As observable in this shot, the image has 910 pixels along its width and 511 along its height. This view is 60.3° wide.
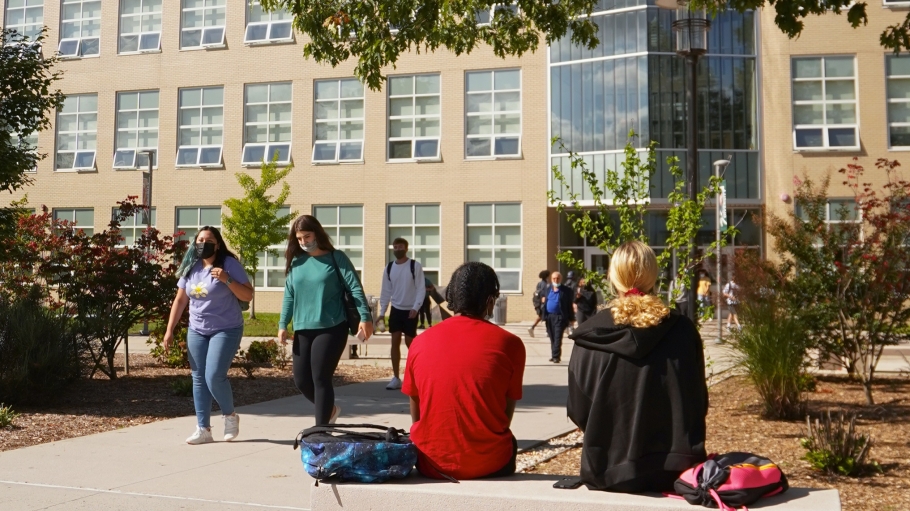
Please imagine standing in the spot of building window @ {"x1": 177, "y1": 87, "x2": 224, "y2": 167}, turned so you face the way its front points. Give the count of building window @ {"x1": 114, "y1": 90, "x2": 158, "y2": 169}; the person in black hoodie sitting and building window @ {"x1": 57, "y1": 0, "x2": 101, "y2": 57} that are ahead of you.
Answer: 1

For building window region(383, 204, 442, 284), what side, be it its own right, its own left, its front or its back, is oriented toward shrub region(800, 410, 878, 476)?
front

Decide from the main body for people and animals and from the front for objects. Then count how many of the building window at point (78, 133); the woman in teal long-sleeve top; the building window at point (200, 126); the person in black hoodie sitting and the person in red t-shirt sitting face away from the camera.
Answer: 2

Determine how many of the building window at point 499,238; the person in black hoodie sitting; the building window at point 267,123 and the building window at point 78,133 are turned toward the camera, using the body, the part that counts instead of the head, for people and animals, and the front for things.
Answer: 3

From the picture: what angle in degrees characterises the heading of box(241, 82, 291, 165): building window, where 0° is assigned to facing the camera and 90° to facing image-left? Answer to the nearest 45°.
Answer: approximately 0°

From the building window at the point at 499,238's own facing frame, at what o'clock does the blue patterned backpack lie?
The blue patterned backpack is roughly at 12 o'clock from the building window.

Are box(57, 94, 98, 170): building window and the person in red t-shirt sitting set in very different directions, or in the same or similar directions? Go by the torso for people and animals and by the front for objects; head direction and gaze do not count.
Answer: very different directions

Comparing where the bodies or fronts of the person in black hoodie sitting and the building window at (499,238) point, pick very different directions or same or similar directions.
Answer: very different directions

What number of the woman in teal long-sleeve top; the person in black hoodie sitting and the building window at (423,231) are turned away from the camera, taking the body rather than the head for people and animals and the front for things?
1

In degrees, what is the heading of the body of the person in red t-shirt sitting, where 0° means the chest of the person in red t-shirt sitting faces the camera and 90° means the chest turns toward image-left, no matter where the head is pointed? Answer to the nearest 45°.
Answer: approximately 180°

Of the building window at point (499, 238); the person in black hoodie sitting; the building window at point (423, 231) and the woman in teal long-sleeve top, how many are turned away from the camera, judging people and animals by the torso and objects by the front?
1

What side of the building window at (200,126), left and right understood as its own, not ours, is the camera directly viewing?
front

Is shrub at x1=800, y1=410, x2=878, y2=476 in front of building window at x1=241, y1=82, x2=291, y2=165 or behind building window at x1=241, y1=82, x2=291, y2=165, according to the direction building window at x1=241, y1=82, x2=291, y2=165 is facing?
in front

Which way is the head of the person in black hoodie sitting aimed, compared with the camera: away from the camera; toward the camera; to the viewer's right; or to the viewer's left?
away from the camera

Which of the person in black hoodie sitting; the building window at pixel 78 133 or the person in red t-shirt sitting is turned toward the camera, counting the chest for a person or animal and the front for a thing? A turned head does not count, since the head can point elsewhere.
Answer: the building window

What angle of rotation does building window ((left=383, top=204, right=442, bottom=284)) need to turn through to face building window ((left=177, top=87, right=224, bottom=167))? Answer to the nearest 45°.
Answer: approximately 90° to its right

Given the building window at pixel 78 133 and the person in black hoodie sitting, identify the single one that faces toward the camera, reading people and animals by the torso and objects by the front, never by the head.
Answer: the building window

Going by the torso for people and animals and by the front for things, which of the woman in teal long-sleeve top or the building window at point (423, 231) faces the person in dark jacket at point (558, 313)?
the building window

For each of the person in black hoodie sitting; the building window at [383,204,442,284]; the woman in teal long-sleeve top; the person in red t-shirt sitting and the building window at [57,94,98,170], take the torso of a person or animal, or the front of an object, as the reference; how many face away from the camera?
2

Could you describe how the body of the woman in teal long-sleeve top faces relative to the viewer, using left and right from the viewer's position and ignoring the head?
facing the viewer and to the left of the viewer
